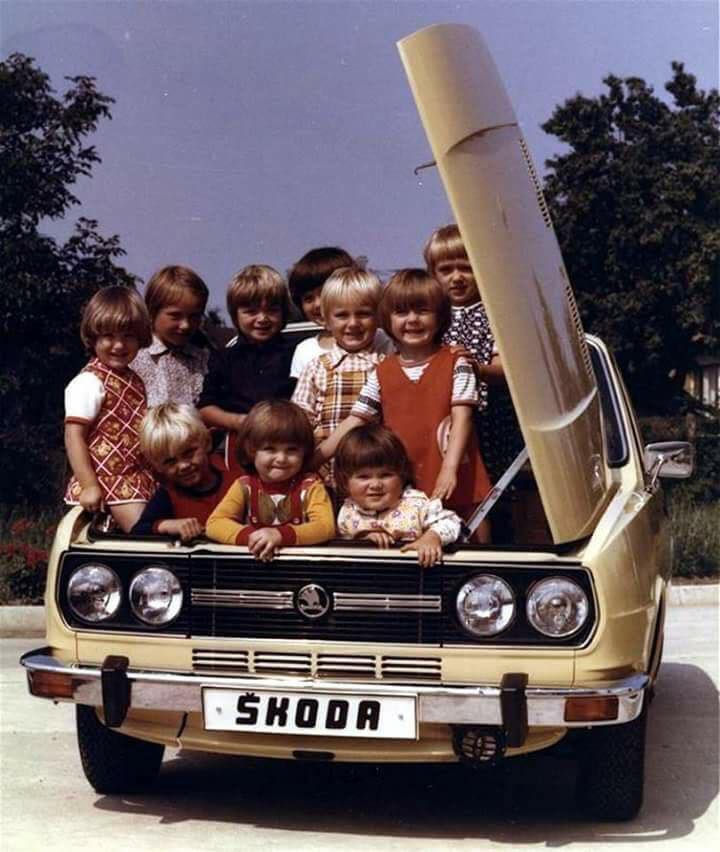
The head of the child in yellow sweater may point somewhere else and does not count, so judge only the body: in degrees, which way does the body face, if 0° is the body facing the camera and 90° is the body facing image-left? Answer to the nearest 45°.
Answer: approximately 0°

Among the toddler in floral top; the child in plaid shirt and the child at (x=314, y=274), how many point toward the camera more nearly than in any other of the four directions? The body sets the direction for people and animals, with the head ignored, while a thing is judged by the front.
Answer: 3

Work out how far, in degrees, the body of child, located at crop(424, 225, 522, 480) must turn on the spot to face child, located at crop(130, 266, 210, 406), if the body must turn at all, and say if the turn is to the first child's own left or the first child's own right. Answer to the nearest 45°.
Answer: approximately 90° to the first child's own right

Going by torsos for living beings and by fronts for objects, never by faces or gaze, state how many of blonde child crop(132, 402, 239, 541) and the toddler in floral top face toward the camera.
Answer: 2

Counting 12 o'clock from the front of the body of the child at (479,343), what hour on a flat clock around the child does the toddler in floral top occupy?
The toddler in floral top is roughly at 1 o'clock from the child.

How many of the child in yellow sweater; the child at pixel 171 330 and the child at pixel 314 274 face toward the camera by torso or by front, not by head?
3

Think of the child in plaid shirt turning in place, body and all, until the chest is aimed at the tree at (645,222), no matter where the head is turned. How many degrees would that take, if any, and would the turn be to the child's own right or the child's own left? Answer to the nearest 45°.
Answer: approximately 180°

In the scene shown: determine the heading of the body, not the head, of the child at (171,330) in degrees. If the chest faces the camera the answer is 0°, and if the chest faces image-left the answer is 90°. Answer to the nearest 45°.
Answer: approximately 0°

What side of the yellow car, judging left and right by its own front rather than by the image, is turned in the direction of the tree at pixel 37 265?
back
